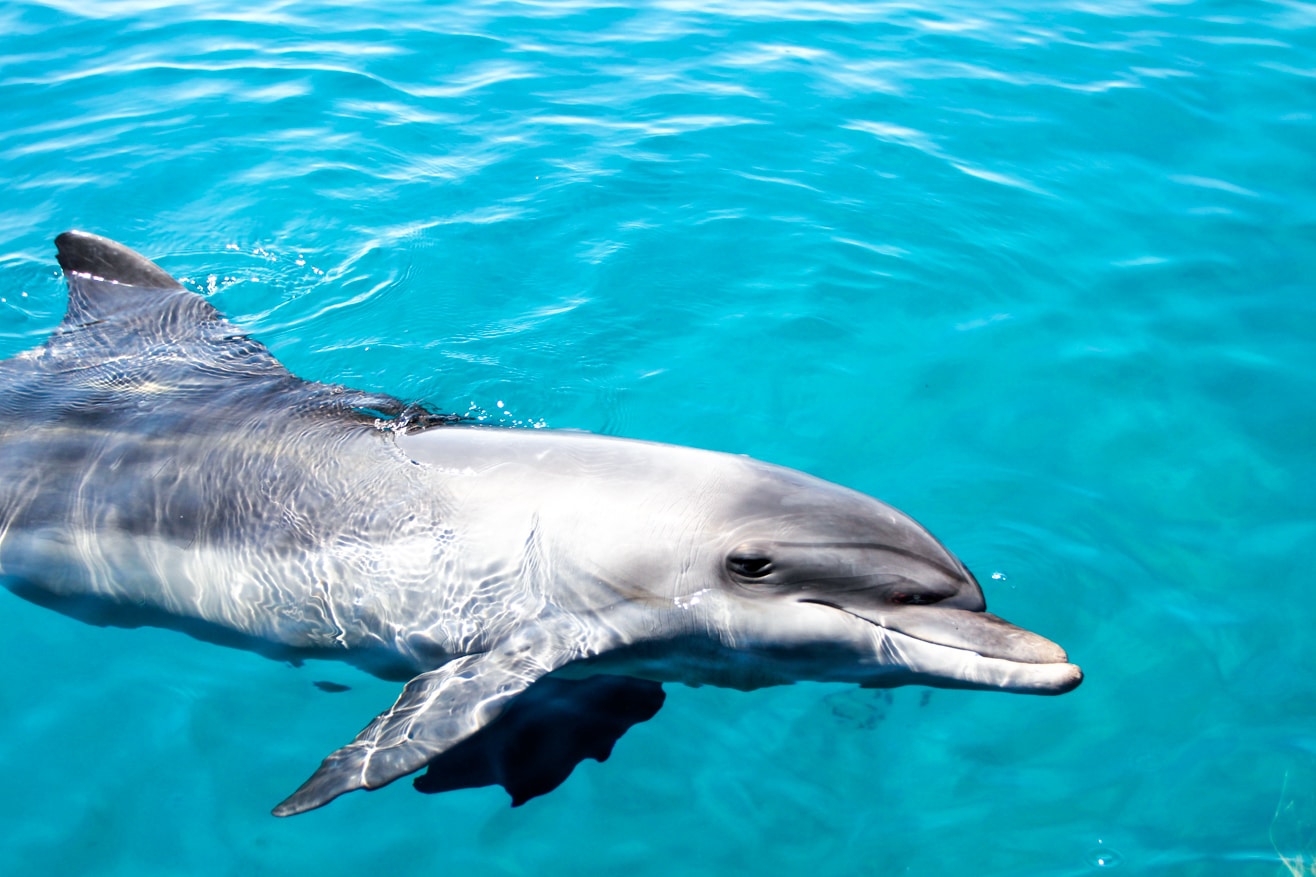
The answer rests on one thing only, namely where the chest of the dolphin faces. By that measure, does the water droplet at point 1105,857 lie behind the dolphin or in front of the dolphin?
in front

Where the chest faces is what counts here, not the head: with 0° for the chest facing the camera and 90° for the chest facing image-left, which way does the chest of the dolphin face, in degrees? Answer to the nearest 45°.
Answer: approximately 270°
